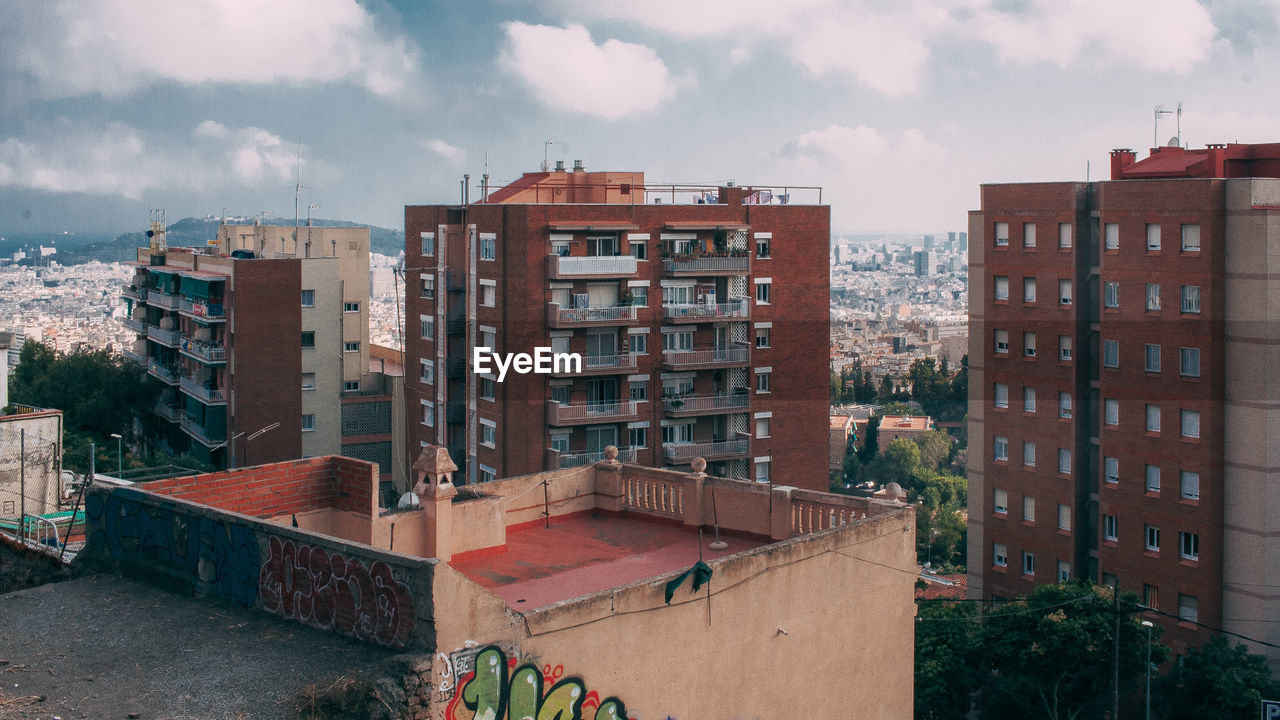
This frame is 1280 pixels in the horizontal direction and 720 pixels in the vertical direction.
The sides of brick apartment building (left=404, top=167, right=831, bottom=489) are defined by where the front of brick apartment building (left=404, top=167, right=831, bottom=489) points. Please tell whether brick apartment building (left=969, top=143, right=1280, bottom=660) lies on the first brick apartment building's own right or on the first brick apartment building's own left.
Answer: on the first brick apartment building's own left

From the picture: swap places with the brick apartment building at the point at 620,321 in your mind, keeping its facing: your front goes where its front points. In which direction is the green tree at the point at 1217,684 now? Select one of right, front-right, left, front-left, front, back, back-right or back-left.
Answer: front-left
